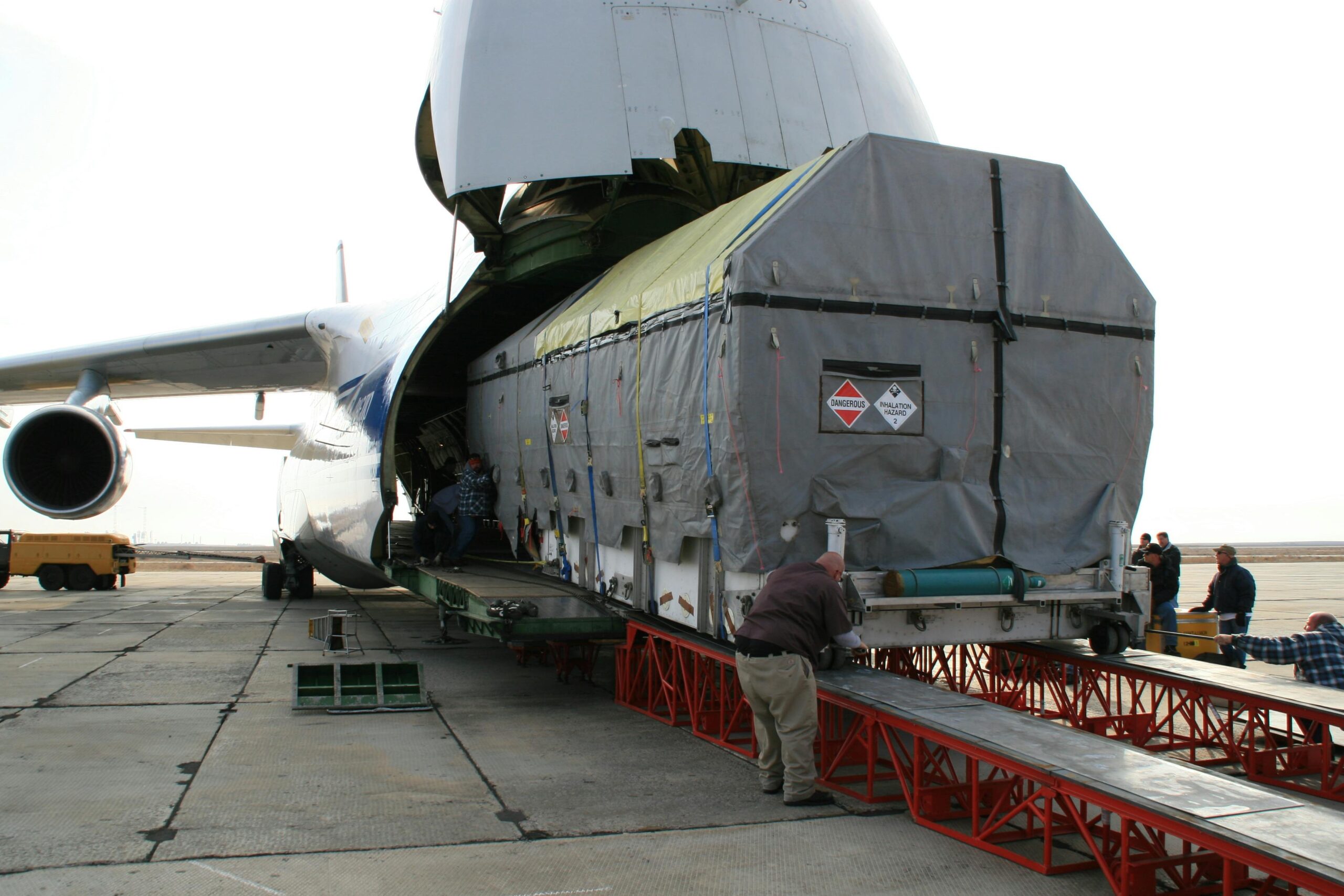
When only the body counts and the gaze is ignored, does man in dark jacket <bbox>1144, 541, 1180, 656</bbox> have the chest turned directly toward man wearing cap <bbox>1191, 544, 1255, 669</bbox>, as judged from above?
no

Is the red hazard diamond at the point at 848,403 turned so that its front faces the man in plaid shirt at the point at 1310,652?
no

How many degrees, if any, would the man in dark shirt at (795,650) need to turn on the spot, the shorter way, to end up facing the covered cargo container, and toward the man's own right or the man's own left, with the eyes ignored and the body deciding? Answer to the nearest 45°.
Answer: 0° — they already face it

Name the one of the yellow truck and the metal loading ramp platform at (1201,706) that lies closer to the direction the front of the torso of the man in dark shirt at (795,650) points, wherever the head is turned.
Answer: the metal loading ramp platform

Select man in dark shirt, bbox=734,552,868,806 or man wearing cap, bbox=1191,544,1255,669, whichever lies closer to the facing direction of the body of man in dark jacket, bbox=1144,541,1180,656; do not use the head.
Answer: the man in dark shirt

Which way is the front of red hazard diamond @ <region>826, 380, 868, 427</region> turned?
toward the camera

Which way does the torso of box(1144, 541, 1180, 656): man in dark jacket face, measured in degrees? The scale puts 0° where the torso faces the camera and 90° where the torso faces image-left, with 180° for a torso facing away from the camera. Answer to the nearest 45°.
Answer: approximately 90°

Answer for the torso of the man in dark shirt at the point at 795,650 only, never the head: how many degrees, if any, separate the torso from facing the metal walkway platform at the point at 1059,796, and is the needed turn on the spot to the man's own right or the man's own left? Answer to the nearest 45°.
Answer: approximately 90° to the man's own right

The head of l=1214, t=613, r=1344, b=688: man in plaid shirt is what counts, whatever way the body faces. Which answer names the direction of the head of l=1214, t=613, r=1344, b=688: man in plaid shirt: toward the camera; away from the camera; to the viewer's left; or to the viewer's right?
to the viewer's left
